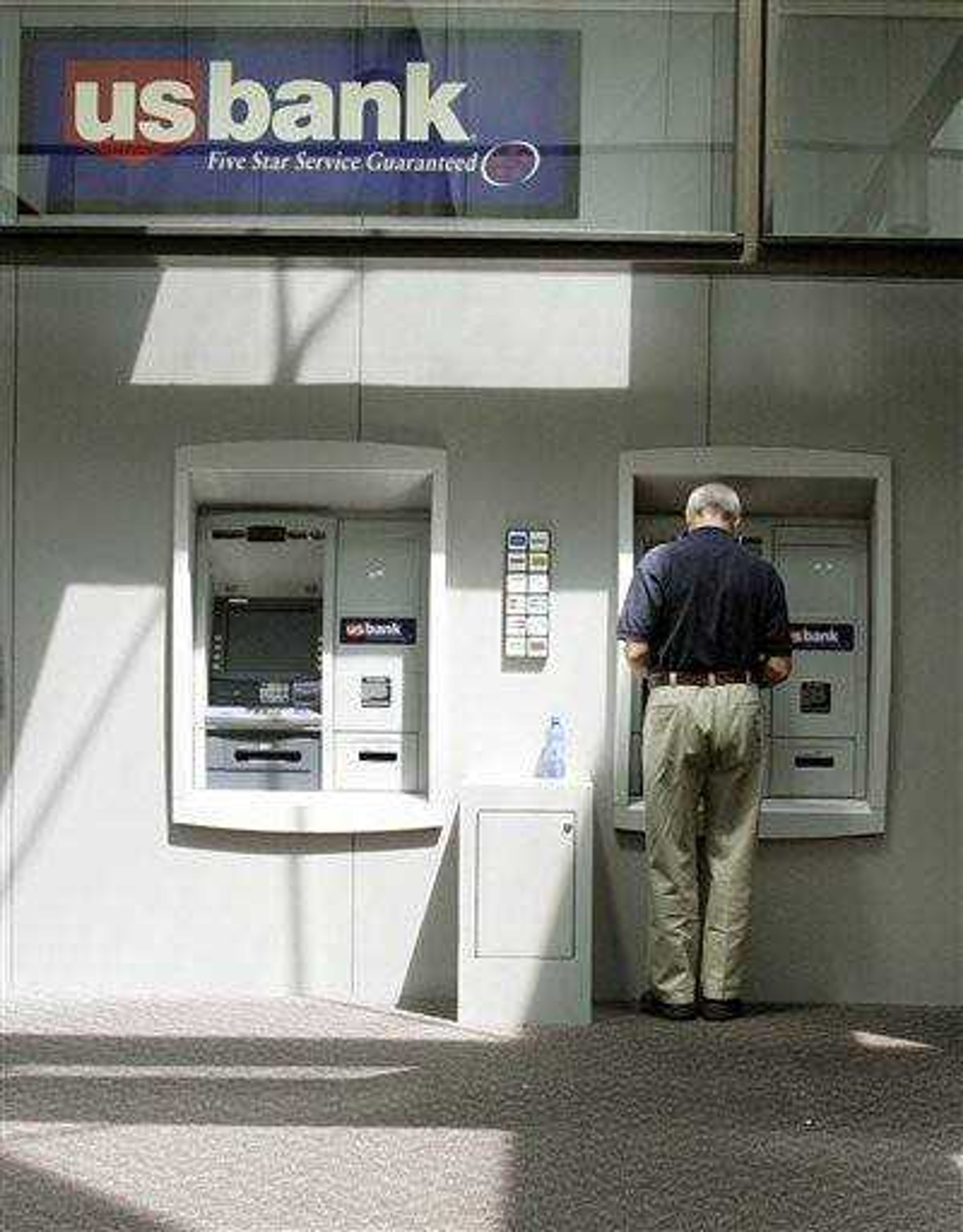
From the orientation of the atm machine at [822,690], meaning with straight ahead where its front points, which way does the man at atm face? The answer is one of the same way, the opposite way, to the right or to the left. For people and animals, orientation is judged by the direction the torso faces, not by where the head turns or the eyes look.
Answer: the opposite way

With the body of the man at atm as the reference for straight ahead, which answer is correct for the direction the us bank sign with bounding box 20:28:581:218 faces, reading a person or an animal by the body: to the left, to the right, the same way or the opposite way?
the opposite way

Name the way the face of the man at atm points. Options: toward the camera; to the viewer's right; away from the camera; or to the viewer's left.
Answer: away from the camera

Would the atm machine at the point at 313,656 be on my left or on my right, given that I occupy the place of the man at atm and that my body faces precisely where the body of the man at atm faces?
on my left

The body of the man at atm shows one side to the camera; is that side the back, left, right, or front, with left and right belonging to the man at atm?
back

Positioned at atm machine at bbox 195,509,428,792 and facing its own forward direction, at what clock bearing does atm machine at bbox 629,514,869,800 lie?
atm machine at bbox 629,514,869,800 is roughly at 9 o'clock from atm machine at bbox 195,509,428,792.

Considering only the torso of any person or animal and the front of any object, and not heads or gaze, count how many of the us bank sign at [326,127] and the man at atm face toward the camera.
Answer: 1

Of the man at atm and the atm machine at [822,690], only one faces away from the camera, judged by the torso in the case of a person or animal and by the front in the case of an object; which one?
the man at atm

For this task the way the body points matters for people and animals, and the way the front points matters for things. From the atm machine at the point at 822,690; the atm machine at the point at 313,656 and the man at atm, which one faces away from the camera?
the man at atm

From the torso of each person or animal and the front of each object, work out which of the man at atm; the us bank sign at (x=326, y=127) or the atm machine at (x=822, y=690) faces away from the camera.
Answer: the man at atm

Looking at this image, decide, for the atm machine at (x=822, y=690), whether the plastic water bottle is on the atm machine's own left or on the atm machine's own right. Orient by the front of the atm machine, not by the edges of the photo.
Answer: on the atm machine's own right
